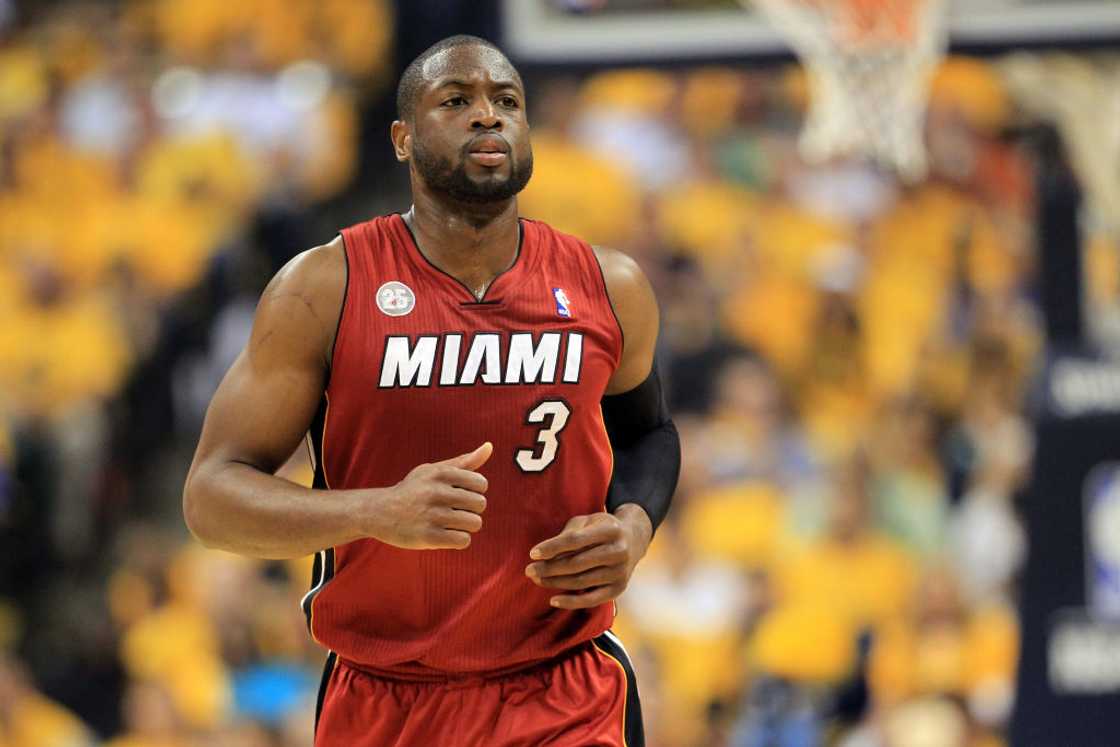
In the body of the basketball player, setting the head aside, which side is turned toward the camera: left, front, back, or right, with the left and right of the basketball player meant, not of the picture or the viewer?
front
